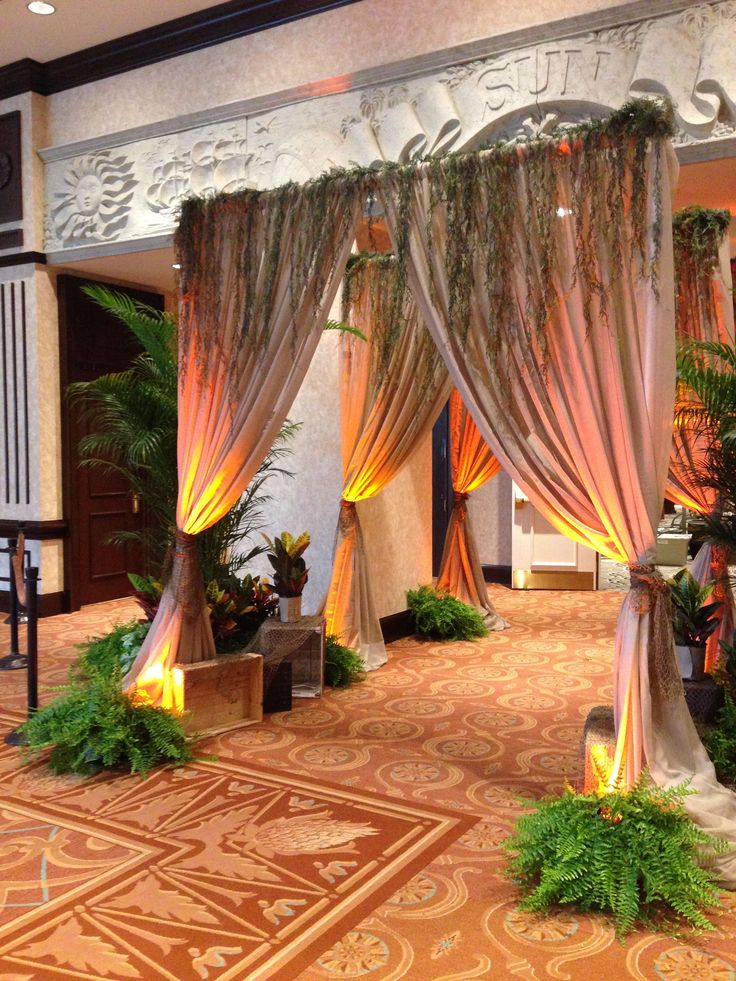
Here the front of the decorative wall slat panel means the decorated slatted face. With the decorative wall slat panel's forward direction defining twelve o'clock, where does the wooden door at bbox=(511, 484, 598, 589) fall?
The wooden door is roughly at 9 o'clock from the decorative wall slat panel.

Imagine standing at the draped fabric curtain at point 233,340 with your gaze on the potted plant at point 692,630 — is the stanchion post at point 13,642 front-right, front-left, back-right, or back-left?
back-left

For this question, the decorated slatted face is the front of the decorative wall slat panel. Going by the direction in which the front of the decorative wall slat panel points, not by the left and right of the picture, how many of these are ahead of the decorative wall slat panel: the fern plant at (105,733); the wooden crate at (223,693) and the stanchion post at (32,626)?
3

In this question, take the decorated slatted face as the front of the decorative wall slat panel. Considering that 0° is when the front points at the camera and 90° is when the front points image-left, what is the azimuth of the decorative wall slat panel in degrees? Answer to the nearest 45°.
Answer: approximately 0°

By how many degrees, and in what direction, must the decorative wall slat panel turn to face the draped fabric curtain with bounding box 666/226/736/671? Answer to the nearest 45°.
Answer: approximately 45° to its left

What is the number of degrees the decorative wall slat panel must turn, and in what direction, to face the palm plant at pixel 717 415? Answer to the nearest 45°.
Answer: approximately 45° to its left
